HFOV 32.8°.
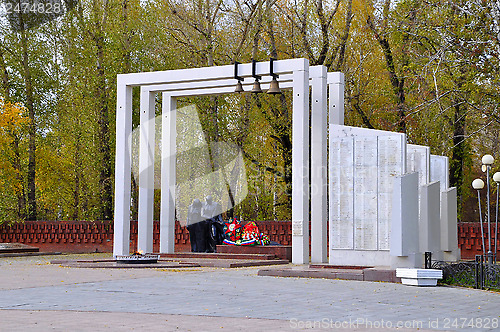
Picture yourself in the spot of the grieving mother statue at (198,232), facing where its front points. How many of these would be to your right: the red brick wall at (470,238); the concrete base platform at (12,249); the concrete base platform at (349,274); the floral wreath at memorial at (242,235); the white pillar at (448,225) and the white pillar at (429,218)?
1

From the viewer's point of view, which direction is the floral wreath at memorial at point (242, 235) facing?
toward the camera

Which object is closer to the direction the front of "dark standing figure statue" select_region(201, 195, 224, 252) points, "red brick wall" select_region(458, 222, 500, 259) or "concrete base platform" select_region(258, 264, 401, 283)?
the concrete base platform

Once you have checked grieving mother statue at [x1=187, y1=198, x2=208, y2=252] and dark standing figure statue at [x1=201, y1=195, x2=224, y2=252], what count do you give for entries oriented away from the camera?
0

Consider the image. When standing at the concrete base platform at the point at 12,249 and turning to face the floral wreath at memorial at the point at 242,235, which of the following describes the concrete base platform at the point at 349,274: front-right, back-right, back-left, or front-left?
front-right

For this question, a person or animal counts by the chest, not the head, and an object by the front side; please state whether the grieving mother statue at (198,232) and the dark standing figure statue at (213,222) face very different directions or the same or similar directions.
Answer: same or similar directions

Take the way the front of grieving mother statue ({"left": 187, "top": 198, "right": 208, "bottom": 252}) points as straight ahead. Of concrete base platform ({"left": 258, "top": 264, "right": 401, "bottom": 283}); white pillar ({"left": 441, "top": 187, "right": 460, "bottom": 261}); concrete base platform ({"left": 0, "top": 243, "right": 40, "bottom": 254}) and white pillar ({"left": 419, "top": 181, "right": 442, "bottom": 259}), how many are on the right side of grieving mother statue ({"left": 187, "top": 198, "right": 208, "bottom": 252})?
1

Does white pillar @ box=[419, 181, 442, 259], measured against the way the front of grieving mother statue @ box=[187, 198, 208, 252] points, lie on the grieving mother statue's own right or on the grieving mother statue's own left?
on the grieving mother statue's own left

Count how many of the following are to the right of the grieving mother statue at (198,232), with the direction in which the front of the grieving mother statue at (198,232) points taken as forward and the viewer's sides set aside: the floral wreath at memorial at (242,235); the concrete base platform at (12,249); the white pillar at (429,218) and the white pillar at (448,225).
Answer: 1

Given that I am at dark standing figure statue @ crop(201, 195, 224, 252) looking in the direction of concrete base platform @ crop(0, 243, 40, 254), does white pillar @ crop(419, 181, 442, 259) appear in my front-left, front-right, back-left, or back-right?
back-left

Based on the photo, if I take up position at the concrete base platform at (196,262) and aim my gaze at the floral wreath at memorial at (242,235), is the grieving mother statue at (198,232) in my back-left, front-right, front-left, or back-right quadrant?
front-left

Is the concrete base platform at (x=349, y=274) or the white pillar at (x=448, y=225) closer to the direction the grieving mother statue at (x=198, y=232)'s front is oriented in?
the concrete base platform

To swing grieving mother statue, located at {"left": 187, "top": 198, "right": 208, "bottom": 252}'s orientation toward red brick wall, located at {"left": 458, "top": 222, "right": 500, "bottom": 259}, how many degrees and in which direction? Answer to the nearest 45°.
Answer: approximately 135° to its left

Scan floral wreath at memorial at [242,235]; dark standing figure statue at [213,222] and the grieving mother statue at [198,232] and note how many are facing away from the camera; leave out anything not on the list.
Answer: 0
